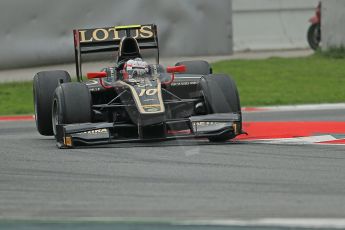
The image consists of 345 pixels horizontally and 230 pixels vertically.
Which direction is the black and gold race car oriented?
toward the camera
